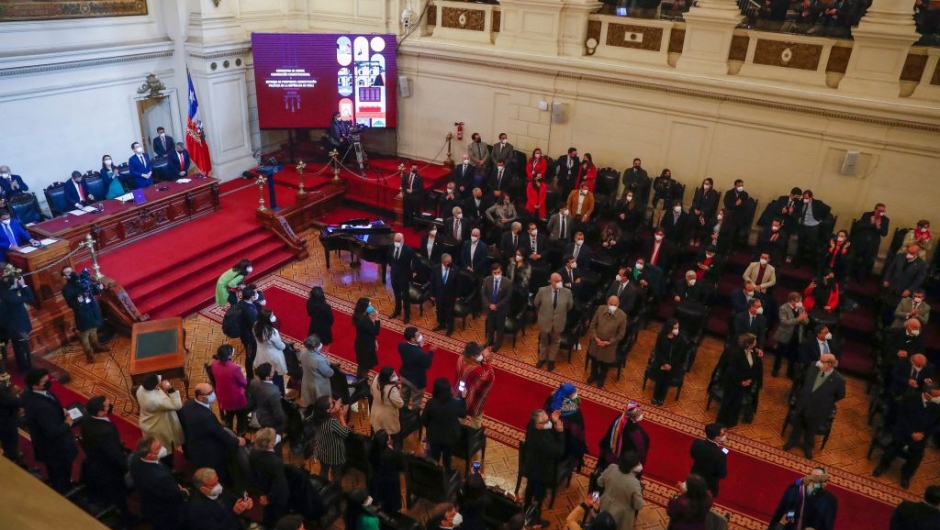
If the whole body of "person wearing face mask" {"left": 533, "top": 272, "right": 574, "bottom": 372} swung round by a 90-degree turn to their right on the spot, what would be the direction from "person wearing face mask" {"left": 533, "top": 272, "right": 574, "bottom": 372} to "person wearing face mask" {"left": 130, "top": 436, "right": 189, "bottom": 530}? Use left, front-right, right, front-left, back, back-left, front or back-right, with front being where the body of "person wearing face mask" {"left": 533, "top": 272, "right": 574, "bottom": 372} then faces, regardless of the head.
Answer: front-left

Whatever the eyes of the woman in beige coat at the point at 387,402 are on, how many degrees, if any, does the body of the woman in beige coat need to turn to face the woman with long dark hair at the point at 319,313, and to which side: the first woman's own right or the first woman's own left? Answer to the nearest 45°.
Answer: approximately 90° to the first woman's own left

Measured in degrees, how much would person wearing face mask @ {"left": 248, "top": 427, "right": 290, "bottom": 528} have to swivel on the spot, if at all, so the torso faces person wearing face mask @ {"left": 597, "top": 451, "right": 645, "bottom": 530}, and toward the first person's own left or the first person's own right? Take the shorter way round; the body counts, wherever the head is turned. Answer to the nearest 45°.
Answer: approximately 45° to the first person's own right

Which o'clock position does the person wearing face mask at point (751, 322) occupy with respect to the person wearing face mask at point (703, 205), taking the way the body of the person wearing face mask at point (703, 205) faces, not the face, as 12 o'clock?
the person wearing face mask at point (751, 322) is roughly at 10 o'clock from the person wearing face mask at point (703, 205).

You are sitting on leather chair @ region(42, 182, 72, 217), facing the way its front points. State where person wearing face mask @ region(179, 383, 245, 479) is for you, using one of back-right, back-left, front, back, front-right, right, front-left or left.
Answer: front-right

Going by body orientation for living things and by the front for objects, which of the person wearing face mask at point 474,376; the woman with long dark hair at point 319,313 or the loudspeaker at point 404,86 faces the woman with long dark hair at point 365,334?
the loudspeaker

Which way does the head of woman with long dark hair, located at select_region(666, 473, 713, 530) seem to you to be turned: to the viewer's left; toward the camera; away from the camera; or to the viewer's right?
away from the camera

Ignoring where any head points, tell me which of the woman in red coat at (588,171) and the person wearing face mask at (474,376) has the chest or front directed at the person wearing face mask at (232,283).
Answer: the woman in red coat

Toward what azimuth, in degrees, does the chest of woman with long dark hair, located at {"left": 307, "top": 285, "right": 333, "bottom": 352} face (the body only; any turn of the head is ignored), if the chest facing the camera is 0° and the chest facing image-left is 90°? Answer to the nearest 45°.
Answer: approximately 180°

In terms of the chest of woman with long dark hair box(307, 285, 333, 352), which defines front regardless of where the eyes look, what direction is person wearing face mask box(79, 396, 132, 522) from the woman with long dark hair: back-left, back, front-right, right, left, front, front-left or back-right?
back-left

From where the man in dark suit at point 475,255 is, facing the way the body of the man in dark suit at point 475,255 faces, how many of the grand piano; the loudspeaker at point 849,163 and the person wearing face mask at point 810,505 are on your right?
1

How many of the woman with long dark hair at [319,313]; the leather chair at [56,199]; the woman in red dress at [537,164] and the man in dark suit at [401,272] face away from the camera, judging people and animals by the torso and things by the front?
1

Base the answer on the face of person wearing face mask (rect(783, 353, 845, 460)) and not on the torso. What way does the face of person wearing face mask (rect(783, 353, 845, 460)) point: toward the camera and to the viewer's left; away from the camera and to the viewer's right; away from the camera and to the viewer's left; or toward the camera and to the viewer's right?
toward the camera and to the viewer's left

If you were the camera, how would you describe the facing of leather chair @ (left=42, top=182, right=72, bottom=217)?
facing the viewer and to the right of the viewer

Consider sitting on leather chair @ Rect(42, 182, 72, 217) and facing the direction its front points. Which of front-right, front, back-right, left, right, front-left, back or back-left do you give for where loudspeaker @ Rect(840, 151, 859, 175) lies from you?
front

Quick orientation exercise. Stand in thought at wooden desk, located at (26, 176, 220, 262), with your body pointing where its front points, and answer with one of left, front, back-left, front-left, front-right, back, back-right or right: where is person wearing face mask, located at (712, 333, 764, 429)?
front

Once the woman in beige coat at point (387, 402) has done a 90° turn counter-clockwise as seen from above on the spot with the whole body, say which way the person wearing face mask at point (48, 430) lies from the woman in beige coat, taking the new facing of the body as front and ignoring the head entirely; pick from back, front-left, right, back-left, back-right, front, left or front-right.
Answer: front-left

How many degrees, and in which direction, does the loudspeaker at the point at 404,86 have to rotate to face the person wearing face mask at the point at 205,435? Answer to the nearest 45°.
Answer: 0° — it already faces them

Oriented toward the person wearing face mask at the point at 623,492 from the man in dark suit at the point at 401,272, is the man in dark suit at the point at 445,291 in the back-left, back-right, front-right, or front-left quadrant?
front-left

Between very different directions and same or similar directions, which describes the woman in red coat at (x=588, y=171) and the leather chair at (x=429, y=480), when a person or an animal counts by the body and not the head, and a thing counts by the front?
very different directions

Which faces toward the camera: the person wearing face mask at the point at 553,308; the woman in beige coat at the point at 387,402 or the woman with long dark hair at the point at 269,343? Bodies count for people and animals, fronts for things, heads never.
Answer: the person wearing face mask
